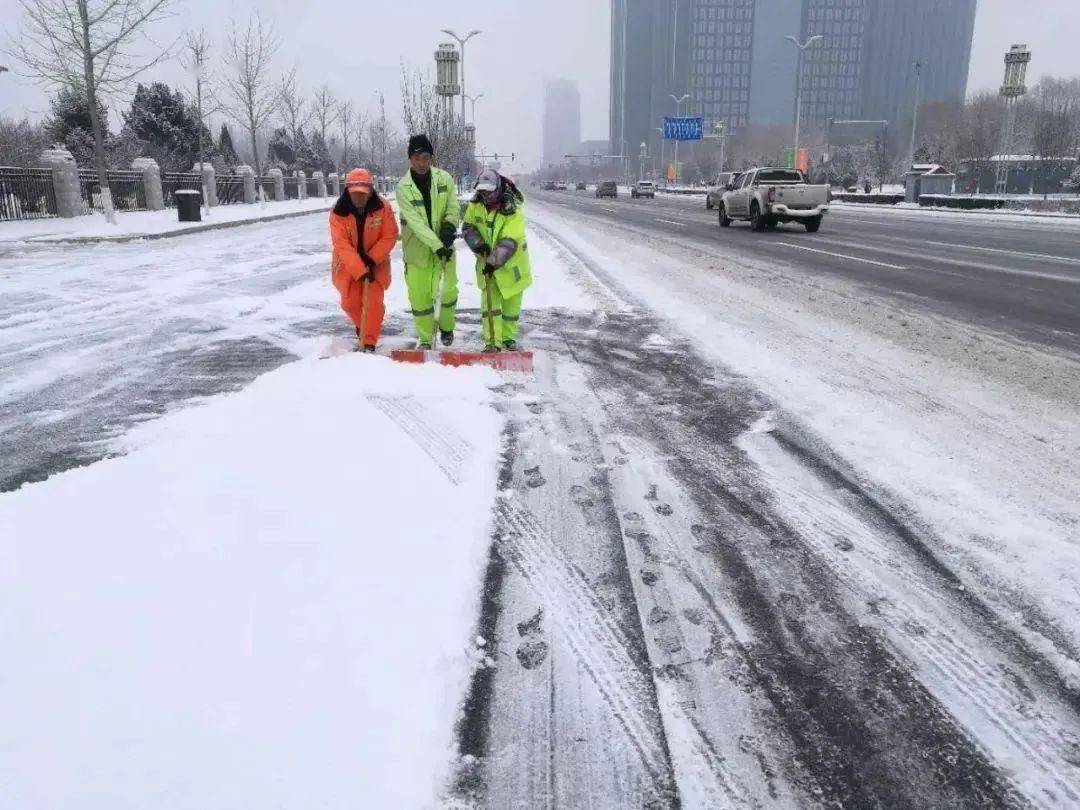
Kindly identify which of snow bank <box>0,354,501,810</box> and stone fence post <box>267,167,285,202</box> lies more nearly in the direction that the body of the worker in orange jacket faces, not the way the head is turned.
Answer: the snow bank

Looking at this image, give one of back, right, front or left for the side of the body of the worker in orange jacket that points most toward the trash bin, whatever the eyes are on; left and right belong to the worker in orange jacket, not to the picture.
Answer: back

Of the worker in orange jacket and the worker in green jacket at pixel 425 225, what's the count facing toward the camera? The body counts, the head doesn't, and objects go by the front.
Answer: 2

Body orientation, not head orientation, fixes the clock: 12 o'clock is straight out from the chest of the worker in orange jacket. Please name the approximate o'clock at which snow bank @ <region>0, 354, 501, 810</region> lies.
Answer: The snow bank is roughly at 12 o'clock from the worker in orange jacket.
